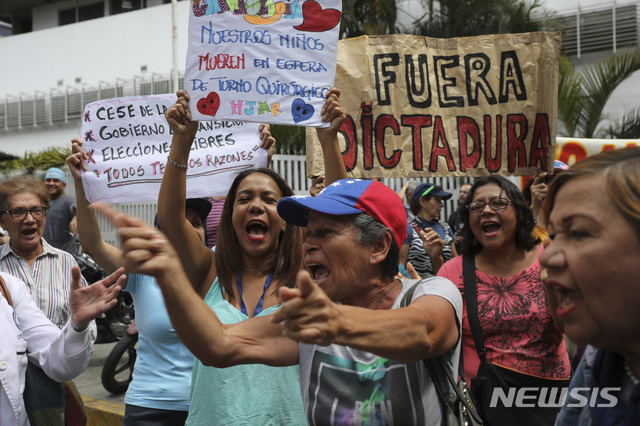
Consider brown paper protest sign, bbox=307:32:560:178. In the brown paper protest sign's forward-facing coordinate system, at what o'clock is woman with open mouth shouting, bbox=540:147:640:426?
The woman with open mouth shouting is roughly at 12 o'clock from the brown paper protest sign.

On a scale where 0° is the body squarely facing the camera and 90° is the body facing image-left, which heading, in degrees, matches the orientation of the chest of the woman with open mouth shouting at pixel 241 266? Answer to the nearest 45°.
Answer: approximately 0°

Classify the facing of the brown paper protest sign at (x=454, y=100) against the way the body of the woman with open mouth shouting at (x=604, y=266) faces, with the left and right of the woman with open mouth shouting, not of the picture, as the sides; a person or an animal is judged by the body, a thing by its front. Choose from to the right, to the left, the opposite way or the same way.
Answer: to the left

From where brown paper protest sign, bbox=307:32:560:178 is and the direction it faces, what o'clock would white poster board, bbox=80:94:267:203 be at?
The white poster board is roughly at 2 o'clock from the brown paper protest sign.

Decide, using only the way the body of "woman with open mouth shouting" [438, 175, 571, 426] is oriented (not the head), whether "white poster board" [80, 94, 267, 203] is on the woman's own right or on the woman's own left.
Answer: on the woman's own right

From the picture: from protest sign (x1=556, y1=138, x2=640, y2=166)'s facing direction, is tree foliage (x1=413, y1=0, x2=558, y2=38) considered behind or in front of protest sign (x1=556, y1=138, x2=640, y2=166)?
behind

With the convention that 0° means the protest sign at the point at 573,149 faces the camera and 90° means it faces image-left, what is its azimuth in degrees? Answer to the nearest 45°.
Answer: approximately 0°

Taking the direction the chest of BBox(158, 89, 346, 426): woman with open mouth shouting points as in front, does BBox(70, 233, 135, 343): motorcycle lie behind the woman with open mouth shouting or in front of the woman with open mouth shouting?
behind

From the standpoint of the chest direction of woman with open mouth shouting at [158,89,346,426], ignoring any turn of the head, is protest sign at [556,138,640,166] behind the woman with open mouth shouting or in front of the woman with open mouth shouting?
behind

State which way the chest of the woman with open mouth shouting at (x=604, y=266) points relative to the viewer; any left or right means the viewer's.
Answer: facing to the left of the viewer

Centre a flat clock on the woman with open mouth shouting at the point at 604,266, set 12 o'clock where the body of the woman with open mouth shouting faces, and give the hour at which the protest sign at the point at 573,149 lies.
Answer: The protest sign is roughly at 3 o'clock from the woman with open mouth shouting.
